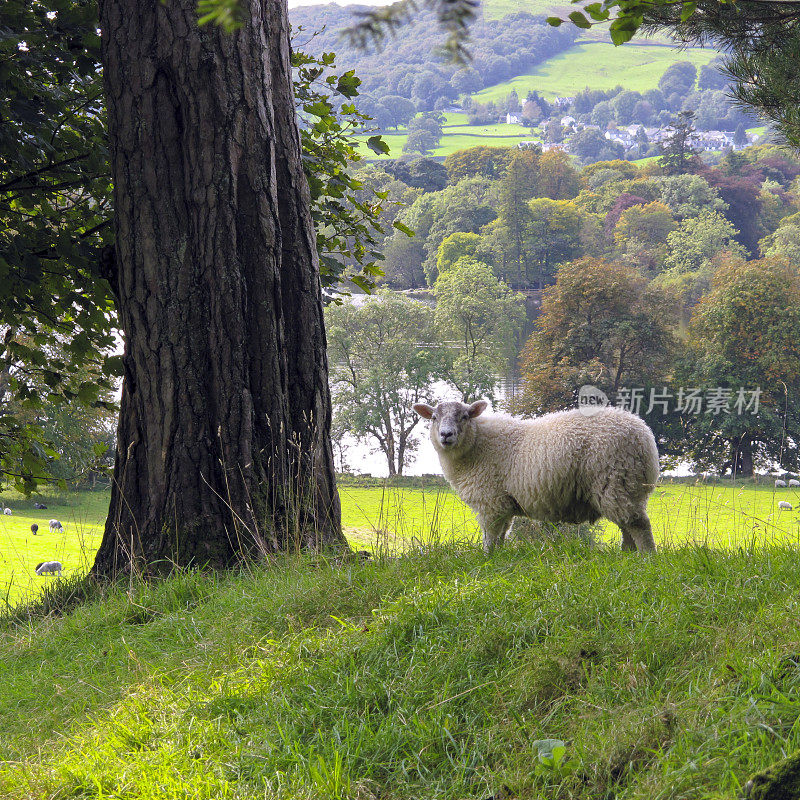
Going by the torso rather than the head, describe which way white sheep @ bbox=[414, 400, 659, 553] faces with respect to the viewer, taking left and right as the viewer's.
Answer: facing to the left of the viewer

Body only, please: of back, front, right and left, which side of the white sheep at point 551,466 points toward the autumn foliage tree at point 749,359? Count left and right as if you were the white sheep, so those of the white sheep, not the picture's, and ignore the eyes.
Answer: right

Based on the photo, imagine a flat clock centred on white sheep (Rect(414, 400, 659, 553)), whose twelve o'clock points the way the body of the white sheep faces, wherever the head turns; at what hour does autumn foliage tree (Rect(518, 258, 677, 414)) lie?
The autumn foliage tree is roughly at 3 o'clock from the white sheep.
